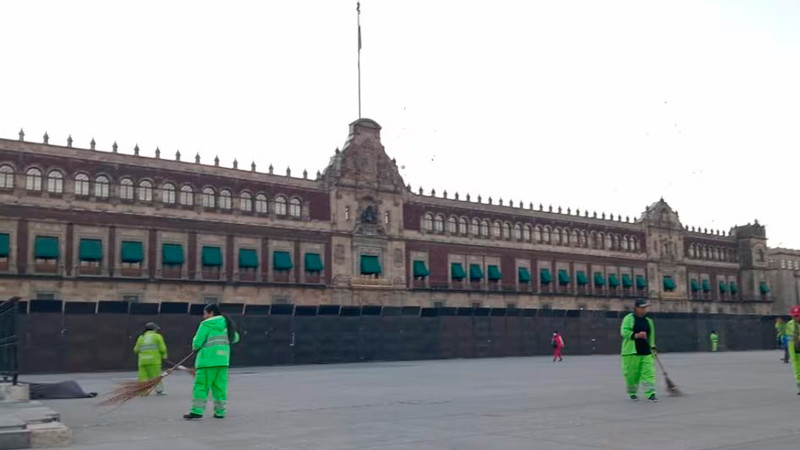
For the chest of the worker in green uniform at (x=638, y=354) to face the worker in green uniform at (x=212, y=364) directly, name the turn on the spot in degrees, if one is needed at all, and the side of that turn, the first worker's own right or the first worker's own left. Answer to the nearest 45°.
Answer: approximately 90° to the first worker's own right

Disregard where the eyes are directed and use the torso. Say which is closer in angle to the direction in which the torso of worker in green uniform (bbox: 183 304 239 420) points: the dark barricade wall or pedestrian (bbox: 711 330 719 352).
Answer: the dark barricade wall

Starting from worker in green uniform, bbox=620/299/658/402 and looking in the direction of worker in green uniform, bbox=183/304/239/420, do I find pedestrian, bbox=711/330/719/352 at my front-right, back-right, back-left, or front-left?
back-right

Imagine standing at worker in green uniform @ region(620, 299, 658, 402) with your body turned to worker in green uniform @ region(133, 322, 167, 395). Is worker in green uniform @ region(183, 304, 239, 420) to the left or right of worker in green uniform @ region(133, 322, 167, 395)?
left

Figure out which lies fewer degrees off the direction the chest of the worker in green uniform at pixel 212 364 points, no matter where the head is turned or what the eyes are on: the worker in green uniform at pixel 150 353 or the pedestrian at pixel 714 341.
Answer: the worker in green uniform

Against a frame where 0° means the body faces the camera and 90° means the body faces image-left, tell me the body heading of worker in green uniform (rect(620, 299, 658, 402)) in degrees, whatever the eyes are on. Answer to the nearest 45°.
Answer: approximately 315°

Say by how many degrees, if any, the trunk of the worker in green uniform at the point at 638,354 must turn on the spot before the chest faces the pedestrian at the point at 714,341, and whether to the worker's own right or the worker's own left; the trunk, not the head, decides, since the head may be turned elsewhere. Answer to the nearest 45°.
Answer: approximately 135° to the worker's own left

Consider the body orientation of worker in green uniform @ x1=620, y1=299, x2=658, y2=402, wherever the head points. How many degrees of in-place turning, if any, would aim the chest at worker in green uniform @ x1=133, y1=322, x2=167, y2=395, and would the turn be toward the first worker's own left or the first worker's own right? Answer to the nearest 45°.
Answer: approximately 135° to the first worker's own right
